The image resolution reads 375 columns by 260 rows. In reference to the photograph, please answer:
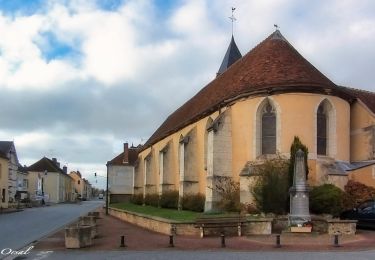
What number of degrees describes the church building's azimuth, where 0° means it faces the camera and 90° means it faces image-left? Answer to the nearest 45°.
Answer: approximately 135°

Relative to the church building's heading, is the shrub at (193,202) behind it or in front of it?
in front

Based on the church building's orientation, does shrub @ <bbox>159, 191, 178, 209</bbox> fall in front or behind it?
in front

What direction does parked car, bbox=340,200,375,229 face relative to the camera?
to the viewer's left

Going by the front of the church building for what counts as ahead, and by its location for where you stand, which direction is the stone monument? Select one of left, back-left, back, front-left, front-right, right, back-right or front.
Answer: back-left

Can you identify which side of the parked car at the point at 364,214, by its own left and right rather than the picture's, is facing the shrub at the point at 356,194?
right

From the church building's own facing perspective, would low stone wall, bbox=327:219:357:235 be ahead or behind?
behind
